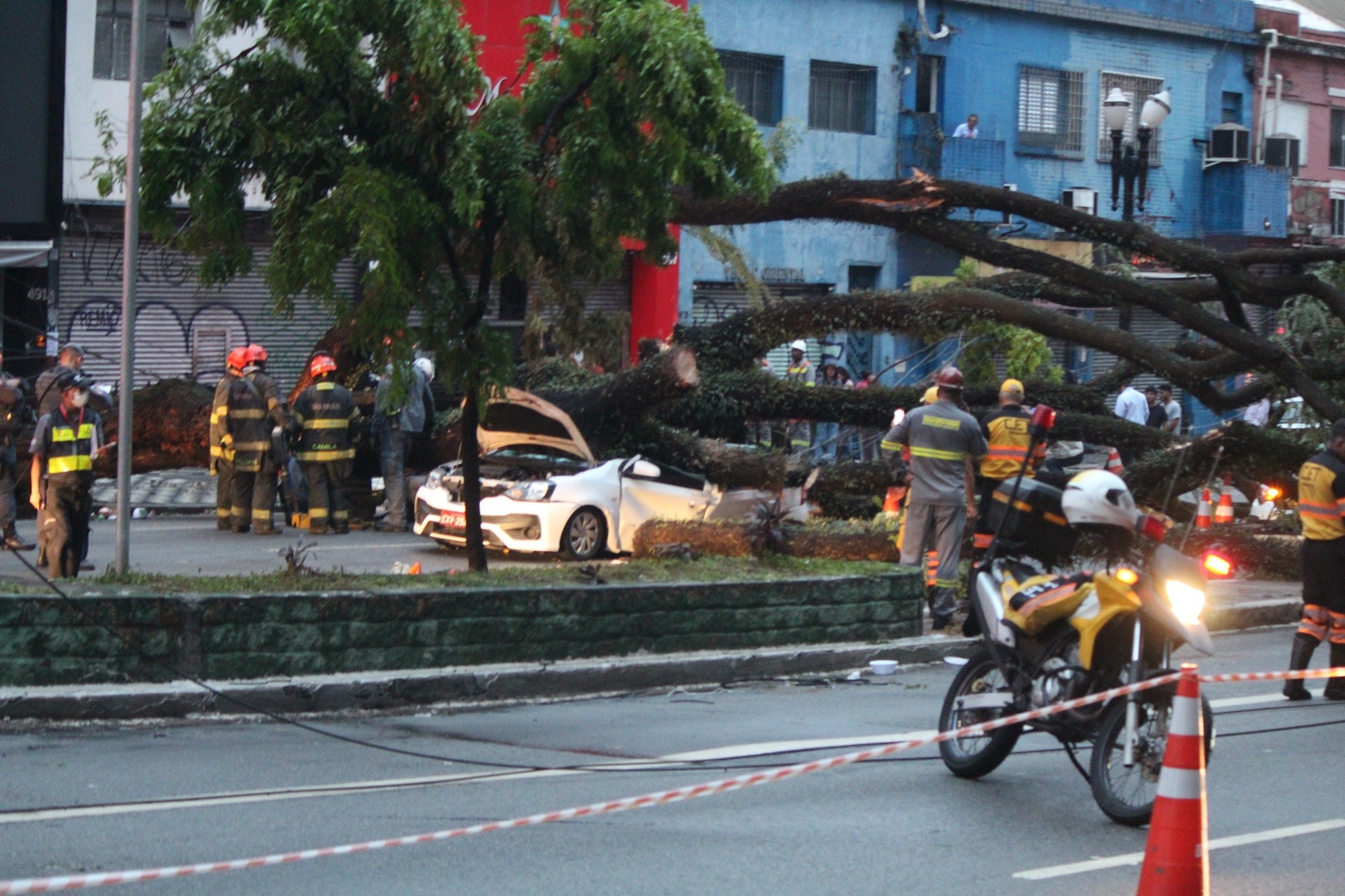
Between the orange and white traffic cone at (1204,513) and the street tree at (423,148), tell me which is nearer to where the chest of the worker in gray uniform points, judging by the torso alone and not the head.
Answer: the orange and white traffic cone

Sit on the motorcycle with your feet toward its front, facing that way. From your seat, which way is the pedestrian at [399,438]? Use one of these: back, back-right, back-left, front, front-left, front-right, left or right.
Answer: back

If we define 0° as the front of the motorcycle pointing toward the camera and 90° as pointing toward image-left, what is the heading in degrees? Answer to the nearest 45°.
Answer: approximately 315°

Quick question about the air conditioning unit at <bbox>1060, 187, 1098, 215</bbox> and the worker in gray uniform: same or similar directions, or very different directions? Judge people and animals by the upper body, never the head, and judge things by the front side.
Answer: very different directions

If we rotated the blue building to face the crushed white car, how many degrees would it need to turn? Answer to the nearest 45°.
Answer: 0° — it already faces it

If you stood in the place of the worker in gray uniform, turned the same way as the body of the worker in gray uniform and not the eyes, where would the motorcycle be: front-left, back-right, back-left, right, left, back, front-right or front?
back

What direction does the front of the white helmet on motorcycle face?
to the viewer's right

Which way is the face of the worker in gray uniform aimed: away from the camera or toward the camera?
away from the camera

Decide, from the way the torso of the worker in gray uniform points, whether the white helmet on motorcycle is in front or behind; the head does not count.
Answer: behind

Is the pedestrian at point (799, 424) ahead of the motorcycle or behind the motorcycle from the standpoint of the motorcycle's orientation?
behind

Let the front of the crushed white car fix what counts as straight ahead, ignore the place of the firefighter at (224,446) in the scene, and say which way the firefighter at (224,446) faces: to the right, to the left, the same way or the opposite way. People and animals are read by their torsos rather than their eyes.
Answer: the opposite way
